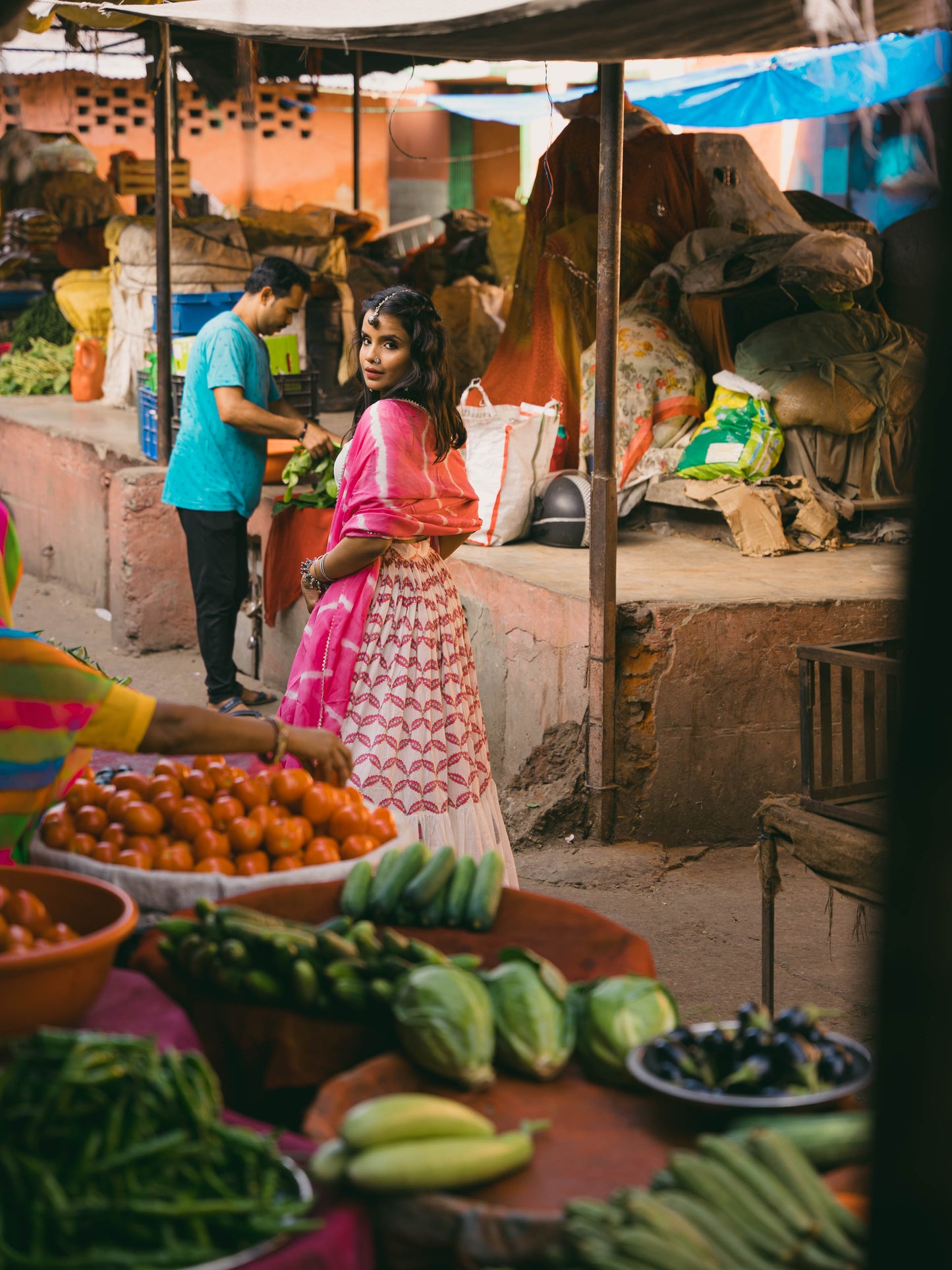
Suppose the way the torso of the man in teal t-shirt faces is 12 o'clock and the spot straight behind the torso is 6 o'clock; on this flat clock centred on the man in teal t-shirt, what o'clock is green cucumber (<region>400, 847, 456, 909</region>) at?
The green cucumber is roughly at 3 o'clock from the man in teal t-shirt.

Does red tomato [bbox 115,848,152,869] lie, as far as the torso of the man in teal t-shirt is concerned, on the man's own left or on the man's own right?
on the man's own right

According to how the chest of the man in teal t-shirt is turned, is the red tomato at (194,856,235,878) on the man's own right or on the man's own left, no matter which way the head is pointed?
on the man's own right

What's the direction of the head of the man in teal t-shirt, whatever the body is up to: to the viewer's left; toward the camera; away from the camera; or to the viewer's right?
to the viewer's right

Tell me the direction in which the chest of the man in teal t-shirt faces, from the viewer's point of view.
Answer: to the viewer's right

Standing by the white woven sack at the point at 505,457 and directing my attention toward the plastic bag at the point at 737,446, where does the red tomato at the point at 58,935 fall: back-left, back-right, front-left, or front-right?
back-right

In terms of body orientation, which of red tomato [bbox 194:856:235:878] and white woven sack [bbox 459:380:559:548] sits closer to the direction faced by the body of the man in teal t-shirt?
the white woven sack

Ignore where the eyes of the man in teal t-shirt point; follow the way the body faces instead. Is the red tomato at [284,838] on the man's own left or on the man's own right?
on the man's own right

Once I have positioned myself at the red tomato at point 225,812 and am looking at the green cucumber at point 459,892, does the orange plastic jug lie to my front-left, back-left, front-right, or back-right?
back-left

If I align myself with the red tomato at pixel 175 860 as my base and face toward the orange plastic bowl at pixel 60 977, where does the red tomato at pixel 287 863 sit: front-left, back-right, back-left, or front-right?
back-left

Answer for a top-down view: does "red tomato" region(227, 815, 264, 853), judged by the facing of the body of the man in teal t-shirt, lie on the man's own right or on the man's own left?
on the man's own right

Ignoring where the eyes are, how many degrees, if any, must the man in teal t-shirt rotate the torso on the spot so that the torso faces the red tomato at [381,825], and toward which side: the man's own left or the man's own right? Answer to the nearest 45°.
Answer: approximately 90° to the man's own right

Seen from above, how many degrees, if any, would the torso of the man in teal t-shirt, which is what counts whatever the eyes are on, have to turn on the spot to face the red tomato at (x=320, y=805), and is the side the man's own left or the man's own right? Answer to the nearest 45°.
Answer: approximately 90° to the man's own right
